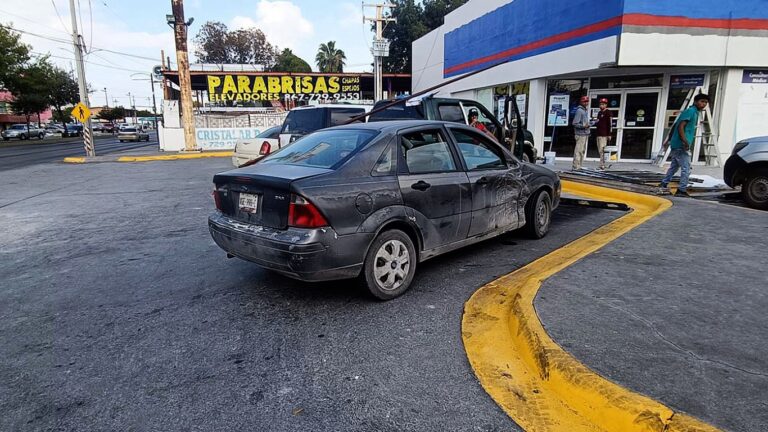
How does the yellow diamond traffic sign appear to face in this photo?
toward the camera

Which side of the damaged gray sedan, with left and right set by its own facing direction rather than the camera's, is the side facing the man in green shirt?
front

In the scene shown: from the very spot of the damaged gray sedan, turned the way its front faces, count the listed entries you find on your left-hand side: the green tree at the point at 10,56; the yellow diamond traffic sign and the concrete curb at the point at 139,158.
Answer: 3

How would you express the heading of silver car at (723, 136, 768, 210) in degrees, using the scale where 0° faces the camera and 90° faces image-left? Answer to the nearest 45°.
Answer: approximately 90°

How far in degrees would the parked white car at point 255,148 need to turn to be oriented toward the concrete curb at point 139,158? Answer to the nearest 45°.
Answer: approximately 90° to its left

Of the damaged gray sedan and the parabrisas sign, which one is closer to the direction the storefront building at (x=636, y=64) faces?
the damaged gray sedan

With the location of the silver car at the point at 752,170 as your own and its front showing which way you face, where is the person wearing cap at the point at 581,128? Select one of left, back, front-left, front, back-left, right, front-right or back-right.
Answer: front-right

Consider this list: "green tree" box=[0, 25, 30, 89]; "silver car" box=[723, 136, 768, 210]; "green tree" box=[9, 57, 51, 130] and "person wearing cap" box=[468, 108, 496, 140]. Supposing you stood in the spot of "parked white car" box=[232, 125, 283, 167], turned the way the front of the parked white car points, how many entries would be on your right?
2

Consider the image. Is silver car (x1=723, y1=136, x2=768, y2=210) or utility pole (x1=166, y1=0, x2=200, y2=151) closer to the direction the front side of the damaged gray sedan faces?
the silver car

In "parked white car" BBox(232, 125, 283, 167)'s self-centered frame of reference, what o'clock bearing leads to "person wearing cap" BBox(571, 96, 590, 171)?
The person wearing cap is roughly at 2 o'clock from the parked white car.

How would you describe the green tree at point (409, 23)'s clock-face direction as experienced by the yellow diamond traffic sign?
The green tree is roughly at 8 o'clock from the yellow diamond traffic sign.

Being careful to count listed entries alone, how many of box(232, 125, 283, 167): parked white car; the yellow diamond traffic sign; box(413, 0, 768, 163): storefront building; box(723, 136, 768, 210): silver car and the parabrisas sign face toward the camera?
3

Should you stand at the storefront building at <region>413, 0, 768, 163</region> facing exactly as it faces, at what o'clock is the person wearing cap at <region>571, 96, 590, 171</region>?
The person wearing cap is roughly at 1 o'clock from the storefront building.
